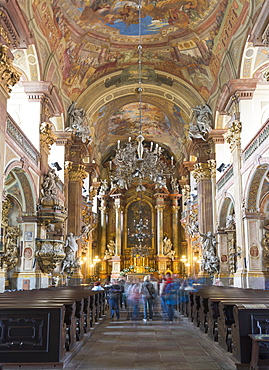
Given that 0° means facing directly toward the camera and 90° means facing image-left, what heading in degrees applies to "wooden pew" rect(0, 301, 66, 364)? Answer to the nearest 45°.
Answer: approximately 180°

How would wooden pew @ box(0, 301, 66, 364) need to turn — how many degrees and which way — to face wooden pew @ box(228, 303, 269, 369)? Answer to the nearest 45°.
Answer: approximately 90° to its right

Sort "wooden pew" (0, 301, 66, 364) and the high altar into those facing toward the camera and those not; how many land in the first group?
1

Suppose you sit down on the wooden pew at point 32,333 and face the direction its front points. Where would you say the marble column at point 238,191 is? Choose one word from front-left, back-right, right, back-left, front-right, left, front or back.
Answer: front-right

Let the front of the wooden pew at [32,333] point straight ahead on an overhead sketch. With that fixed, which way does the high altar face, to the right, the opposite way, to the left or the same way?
the opposite way

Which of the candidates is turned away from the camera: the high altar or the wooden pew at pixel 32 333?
the wooden pew

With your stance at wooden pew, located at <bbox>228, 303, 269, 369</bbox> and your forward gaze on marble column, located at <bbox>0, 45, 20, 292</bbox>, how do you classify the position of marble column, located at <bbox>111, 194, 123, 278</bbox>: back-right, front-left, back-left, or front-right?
front-right

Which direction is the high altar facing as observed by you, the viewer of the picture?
facing the viewer

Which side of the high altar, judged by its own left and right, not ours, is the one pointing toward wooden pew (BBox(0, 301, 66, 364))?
front

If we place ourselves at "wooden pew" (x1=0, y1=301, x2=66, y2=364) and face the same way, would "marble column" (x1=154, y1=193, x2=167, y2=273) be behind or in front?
in front

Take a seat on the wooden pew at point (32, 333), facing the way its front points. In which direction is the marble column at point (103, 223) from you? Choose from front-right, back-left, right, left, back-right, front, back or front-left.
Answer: front

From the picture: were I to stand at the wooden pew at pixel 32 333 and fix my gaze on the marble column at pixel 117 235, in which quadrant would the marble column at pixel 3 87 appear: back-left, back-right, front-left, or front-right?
front-left

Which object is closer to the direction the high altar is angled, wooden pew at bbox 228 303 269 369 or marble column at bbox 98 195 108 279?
the wooden pew

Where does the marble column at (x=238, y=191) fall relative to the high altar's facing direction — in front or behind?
in front

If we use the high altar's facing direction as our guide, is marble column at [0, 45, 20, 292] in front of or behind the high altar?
in front
